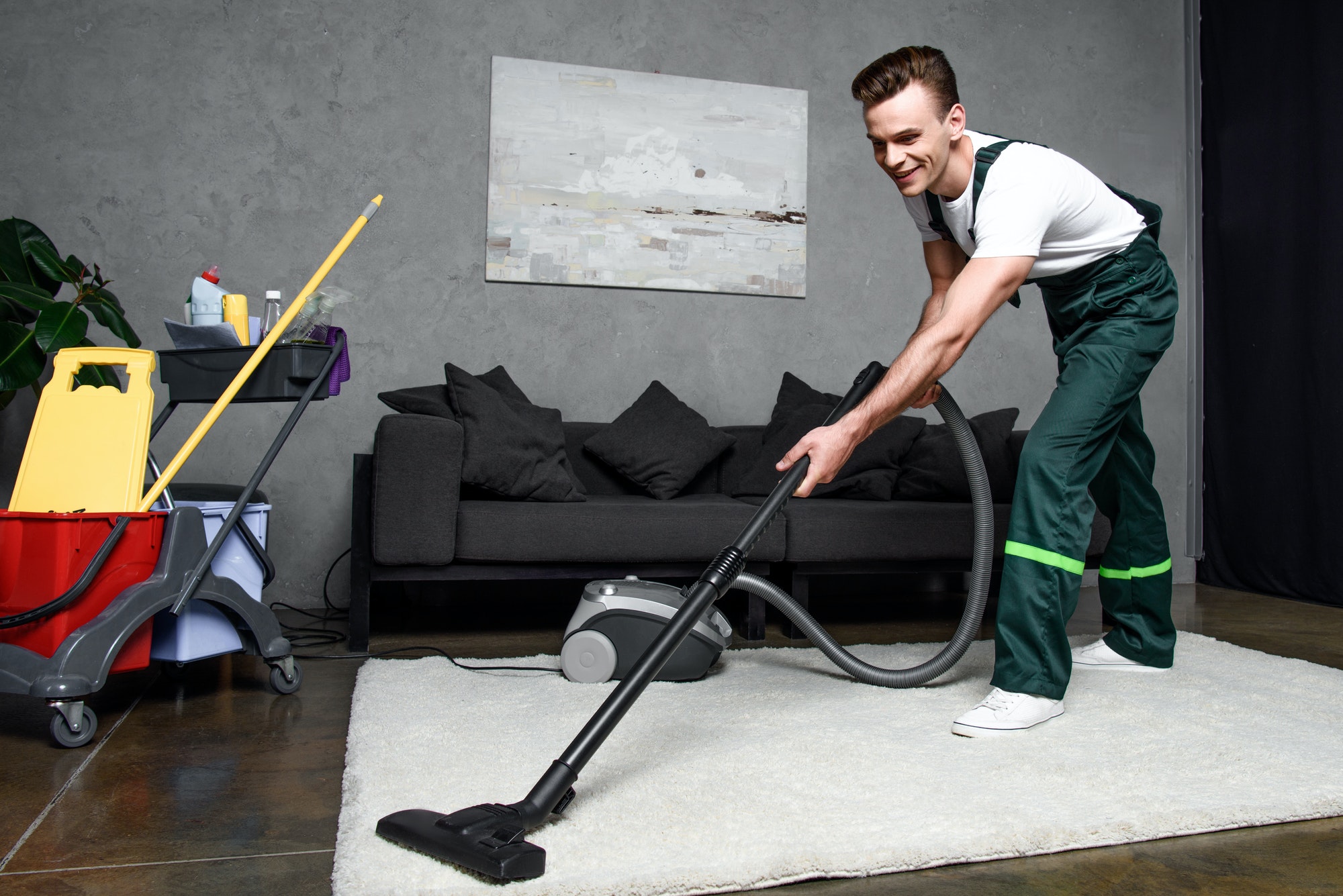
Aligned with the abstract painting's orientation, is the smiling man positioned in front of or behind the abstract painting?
in front

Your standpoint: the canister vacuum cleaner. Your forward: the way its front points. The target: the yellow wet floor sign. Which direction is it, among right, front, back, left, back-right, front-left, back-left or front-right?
back

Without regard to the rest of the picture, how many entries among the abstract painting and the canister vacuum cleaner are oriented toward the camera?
1

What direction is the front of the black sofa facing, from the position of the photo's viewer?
facing the viewer

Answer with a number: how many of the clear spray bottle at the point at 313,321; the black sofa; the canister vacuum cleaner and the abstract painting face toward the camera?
2

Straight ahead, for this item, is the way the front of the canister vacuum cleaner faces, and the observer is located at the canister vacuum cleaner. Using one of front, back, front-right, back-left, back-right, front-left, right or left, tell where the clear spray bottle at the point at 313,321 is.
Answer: back

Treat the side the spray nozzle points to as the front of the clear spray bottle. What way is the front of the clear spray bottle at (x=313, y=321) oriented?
to the viewer's right

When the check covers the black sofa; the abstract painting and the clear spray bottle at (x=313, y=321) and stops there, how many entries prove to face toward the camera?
2

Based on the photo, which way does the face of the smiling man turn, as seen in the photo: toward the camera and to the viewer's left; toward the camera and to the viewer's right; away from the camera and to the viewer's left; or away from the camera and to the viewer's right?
toward the camera and to the viewer's left

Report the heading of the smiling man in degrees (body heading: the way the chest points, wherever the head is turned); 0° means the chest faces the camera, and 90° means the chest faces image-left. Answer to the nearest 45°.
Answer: approximately 45°

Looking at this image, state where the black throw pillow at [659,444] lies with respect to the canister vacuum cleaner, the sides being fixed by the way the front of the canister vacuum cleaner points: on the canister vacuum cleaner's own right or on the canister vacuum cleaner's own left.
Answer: on the canister vacuum cleaner's own left

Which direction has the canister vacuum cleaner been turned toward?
to the viewer's right

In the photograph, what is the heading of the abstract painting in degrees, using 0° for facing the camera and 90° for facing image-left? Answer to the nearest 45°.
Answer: approximately 0°

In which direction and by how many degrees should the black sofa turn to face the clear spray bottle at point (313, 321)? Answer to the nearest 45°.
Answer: approximately 45° to its right
